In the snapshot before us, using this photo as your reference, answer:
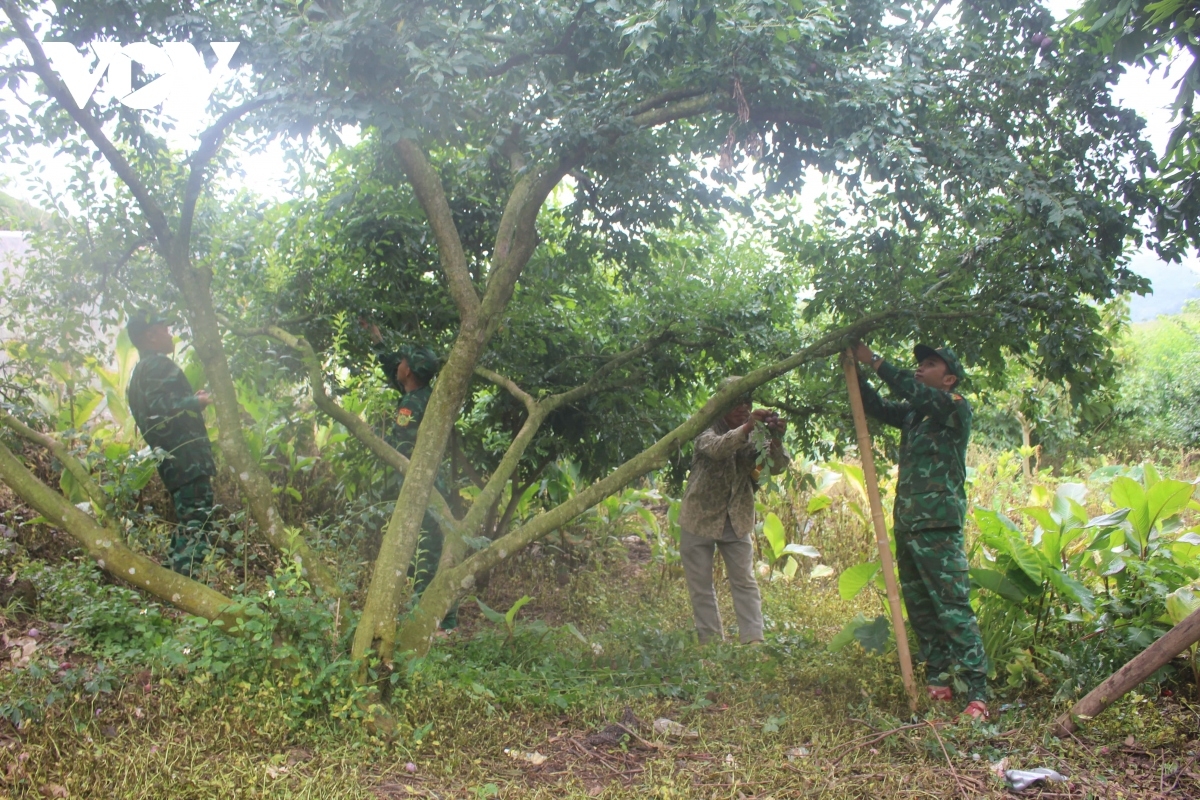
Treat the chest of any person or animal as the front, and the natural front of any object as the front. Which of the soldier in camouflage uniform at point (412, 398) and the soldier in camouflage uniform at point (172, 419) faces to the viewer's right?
the soldier in camouflage uniform at point (172, 419)

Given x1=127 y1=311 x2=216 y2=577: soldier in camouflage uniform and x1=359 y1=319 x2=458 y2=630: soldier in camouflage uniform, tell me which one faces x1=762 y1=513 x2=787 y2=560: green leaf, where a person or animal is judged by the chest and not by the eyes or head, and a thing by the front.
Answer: x1=127 y1=311 x2=216 y2=577: soldier in camouflage uniform

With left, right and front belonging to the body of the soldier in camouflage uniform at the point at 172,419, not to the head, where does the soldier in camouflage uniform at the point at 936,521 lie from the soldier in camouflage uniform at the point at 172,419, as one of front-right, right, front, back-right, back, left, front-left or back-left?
front-right

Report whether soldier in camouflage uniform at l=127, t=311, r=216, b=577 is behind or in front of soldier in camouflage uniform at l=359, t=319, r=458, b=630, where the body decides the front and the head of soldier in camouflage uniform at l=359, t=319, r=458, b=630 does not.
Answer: in front

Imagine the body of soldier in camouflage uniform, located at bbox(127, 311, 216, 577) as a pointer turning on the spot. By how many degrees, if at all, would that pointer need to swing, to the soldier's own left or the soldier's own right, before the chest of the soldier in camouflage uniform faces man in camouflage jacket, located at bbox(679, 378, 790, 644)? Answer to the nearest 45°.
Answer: approximately 45° to the soldier's own right

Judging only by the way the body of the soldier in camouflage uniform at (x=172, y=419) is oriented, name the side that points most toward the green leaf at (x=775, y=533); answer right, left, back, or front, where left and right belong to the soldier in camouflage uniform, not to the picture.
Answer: front

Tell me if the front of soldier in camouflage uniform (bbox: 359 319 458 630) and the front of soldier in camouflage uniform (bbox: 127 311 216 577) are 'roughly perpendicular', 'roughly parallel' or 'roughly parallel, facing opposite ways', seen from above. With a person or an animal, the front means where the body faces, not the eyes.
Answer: roughly parallel, facing opposite ways

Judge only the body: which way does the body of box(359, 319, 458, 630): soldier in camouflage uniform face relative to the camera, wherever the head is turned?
to the viewer's left

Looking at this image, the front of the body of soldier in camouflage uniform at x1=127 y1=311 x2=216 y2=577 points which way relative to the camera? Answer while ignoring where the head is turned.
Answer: to the viewer's right
